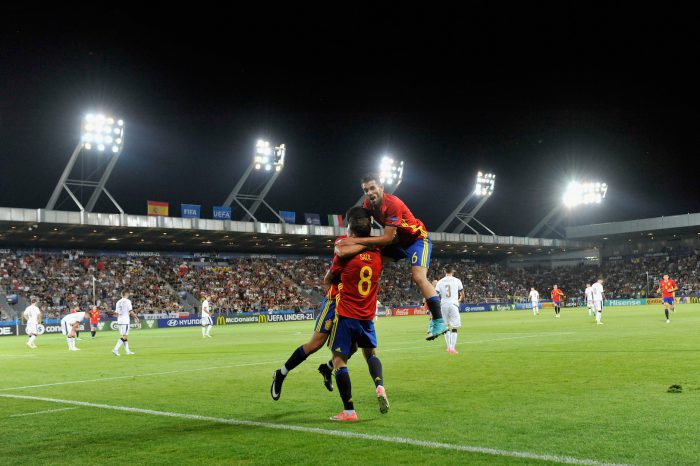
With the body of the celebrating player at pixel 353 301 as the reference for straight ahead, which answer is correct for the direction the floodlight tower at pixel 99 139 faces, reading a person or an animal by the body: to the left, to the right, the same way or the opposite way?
the opposite way

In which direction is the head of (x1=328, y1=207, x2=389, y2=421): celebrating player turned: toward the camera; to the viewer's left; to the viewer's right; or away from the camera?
away from the camera

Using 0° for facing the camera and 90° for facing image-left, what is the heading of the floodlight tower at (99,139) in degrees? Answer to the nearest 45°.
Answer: approximately 315°

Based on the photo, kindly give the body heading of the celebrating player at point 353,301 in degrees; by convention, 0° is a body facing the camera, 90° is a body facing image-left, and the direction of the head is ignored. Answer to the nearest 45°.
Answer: approximately 135°

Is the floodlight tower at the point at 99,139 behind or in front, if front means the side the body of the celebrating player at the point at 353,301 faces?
in front

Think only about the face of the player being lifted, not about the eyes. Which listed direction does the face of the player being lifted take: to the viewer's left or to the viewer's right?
to the viewer's left

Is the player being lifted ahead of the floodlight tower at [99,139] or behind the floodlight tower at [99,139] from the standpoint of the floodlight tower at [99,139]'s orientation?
ahead
